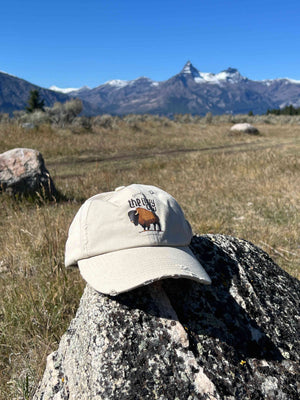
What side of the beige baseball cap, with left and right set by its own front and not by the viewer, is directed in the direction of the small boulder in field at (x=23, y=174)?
back

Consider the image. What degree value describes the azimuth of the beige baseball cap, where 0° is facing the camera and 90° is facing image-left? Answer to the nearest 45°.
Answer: approximately 315°
